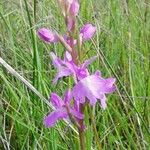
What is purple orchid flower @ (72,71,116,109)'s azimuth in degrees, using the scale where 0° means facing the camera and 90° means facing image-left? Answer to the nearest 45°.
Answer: approximately 315°
